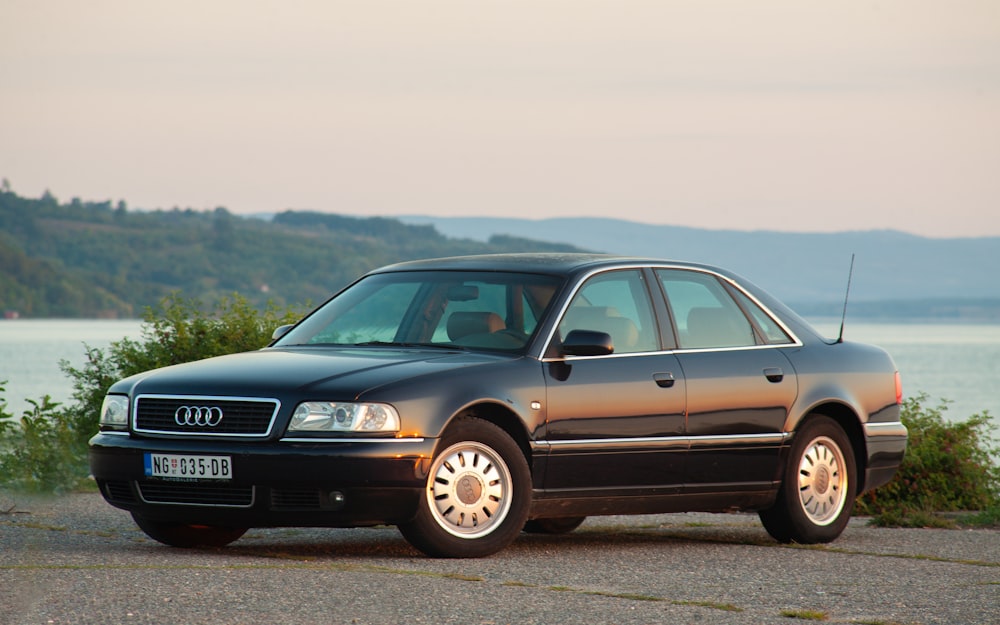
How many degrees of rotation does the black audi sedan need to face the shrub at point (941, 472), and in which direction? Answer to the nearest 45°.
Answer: approximately 180°

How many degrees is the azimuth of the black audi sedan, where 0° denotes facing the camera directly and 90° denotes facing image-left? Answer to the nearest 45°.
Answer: approximately 45°

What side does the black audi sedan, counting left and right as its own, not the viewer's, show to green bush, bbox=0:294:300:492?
right
